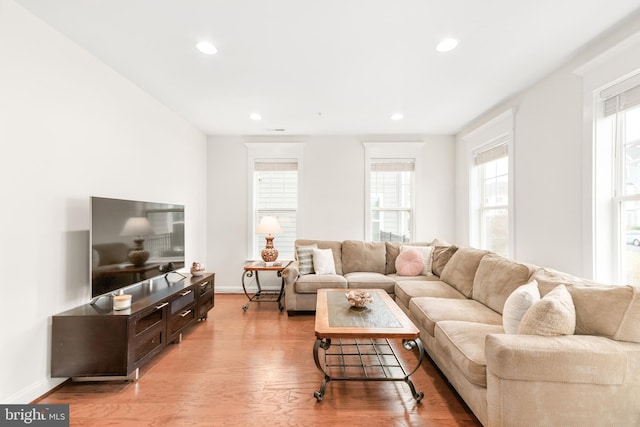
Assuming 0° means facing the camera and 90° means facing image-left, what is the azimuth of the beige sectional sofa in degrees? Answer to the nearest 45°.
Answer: approximately 45°

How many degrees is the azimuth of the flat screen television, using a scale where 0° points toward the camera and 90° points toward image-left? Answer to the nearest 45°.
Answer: approximately 315°

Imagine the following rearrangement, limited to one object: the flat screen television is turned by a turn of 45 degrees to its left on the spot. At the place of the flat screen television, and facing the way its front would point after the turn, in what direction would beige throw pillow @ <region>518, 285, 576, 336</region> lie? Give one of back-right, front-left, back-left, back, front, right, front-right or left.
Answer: front-right

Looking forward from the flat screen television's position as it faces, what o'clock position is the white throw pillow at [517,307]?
The white throw pillow is roughly at 12 o'clock from the flat screen television.

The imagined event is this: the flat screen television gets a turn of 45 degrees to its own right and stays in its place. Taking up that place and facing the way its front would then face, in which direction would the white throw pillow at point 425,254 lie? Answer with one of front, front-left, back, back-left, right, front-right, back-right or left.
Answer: left

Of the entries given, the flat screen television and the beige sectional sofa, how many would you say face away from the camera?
0

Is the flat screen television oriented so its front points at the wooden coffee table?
yes

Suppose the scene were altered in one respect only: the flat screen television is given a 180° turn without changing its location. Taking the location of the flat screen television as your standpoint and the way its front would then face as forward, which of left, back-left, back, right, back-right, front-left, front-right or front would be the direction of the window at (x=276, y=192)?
right

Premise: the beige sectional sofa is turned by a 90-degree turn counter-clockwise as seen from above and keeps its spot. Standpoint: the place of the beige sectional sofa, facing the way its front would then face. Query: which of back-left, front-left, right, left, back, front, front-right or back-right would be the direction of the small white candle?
back-right

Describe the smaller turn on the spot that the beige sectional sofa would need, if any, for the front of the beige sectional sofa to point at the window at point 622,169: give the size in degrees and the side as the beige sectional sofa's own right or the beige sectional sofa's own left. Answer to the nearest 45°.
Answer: approximately 180°

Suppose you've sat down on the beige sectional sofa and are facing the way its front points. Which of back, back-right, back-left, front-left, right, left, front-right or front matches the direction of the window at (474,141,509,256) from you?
back-right
